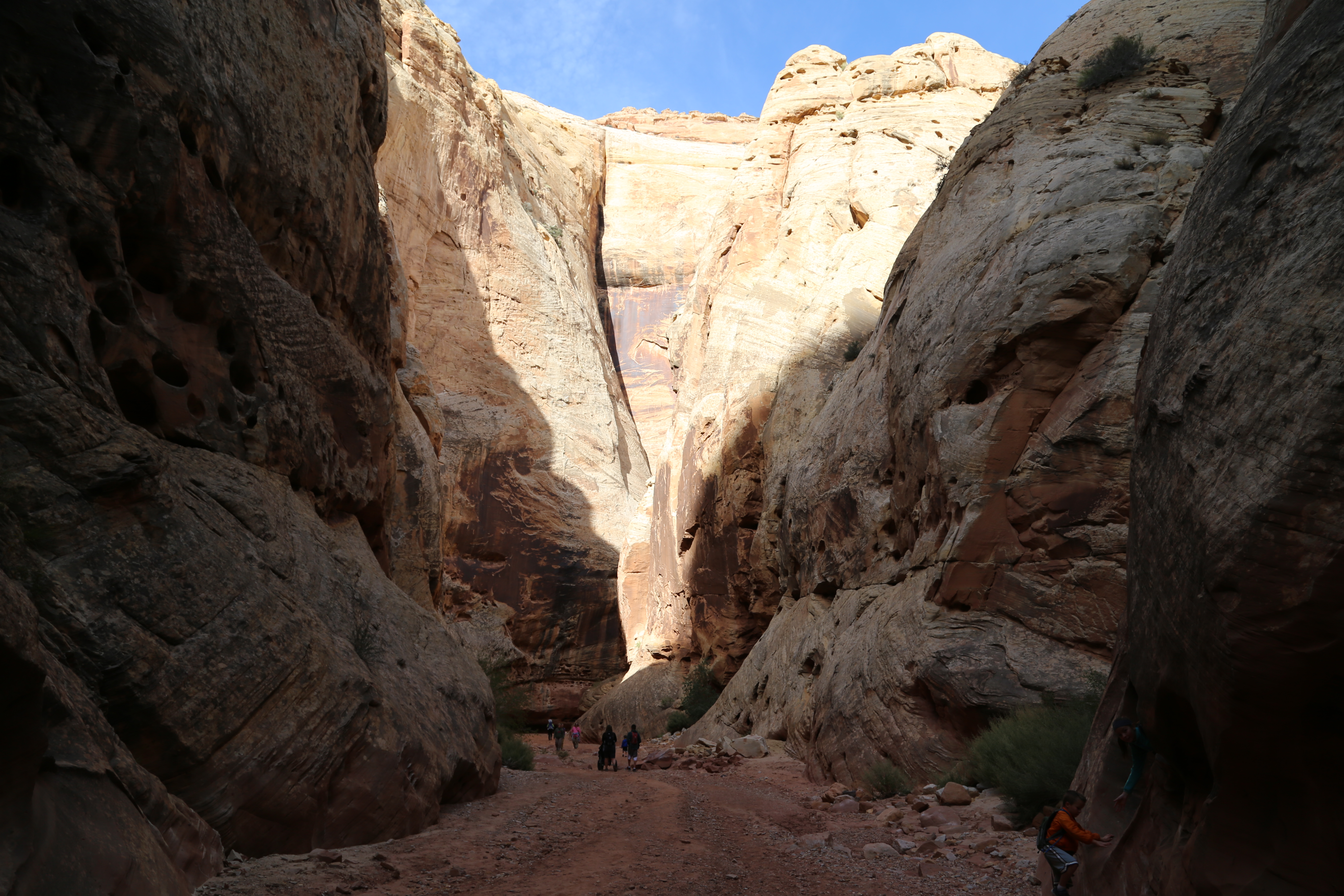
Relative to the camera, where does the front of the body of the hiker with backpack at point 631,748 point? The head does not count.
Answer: away from the camera

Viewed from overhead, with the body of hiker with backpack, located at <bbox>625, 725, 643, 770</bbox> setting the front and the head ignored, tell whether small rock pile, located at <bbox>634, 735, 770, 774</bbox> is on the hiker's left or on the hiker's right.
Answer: on the hiker's right

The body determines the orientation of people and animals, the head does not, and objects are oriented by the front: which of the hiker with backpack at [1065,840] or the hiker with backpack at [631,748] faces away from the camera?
the hiker with backpack at [631,748]

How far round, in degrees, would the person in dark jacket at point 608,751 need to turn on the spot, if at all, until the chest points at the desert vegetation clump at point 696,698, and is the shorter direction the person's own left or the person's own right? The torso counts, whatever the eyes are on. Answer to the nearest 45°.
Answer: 0° — they already face it

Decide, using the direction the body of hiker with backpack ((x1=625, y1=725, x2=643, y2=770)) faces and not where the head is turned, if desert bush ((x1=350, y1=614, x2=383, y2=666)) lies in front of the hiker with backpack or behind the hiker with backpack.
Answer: behind

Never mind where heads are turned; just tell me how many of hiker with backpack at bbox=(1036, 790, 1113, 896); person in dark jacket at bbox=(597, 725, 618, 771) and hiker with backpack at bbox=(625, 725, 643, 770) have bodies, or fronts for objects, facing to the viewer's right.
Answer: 1

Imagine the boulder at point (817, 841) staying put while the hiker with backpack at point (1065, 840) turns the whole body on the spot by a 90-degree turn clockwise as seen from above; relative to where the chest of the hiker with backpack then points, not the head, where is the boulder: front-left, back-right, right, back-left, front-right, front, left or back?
back-right

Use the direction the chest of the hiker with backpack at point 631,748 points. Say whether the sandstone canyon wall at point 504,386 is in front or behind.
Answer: in front

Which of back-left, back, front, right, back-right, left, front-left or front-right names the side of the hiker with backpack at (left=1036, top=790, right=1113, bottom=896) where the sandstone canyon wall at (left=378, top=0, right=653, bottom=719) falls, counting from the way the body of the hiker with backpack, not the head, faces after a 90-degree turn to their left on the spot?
front-left

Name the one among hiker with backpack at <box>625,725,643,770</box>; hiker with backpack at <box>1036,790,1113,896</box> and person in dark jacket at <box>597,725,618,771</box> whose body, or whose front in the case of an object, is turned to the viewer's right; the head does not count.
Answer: hiker with backpack at <box>1036,790,1113,896</box>

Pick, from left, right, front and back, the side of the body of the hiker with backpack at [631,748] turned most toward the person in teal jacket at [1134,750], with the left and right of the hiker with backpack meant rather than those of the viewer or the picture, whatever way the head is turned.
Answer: back

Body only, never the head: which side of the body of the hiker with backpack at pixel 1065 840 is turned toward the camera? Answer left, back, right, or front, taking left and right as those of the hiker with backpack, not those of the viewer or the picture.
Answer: right

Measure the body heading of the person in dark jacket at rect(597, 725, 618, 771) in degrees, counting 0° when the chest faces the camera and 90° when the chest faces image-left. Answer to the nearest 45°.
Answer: approximately 180°

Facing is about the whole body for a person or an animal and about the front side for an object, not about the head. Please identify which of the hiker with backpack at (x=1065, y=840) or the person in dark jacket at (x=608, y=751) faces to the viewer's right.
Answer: the hiker with backpack

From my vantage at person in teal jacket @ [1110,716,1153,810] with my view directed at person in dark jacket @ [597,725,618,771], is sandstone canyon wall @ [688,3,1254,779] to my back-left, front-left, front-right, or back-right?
front-right
